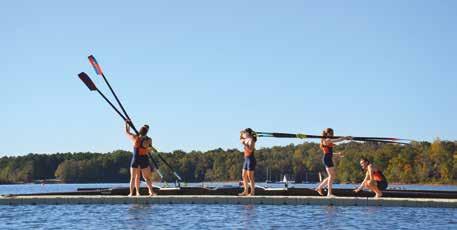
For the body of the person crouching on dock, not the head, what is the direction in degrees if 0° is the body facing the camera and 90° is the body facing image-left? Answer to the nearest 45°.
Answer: approximately 90°

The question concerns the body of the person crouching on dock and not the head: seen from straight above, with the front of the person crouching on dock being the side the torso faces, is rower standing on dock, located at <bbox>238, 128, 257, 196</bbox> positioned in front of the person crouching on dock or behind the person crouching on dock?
in front

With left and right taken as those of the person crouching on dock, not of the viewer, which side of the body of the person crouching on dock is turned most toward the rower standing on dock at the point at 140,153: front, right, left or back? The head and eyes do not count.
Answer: front
